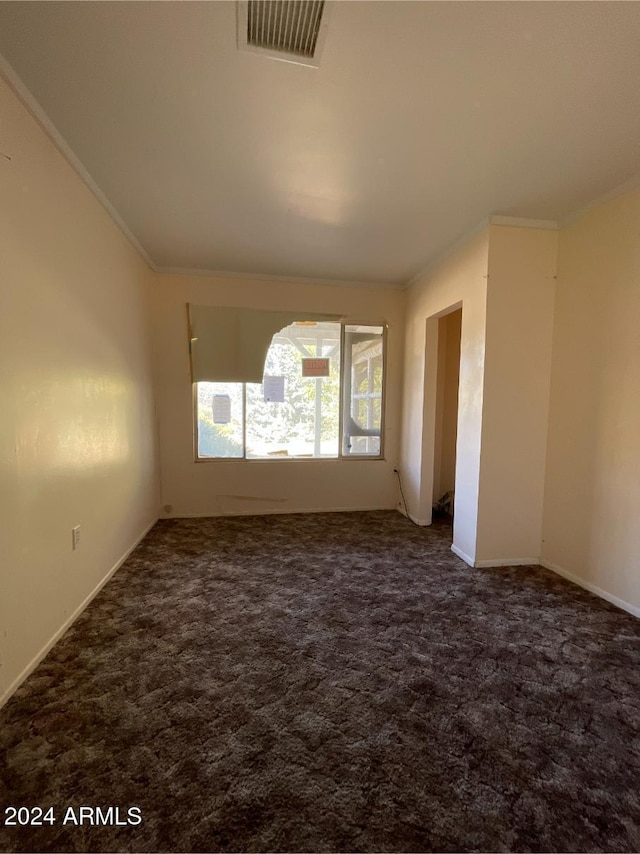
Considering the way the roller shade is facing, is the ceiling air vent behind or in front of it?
in front

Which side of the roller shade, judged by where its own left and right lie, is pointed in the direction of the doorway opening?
left

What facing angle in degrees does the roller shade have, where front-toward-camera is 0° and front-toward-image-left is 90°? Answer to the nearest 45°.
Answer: approximately 0°
